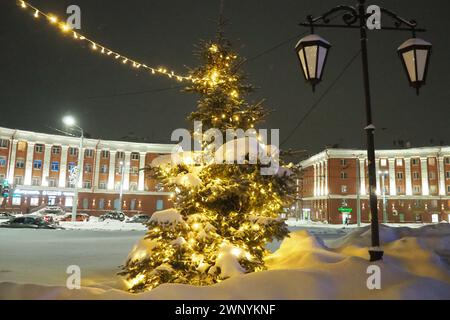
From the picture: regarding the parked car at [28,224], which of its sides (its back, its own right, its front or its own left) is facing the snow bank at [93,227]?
back
